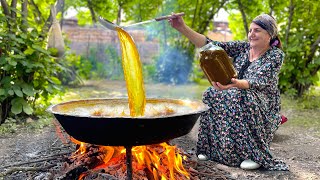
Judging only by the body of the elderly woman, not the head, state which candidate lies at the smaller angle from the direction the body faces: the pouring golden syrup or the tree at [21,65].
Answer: the pouring golden syrup

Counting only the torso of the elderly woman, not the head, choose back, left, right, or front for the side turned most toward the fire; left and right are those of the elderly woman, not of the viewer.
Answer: front

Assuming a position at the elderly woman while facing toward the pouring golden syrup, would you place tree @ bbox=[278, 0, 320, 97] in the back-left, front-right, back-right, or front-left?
back-right

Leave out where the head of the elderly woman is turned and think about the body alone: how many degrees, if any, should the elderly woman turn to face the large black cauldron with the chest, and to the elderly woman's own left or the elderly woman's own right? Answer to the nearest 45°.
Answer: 0° — they already face it

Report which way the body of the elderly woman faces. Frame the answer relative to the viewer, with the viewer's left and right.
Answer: facing the viewer and to the left of the viewer

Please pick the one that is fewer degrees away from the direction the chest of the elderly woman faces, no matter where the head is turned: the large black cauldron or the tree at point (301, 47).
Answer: the large black cauldron

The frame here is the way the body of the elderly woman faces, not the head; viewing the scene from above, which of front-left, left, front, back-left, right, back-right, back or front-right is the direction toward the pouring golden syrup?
front

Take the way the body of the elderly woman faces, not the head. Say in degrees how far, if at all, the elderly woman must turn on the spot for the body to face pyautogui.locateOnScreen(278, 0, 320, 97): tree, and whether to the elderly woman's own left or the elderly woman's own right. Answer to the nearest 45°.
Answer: approximately 135° to the elderly woman's own right

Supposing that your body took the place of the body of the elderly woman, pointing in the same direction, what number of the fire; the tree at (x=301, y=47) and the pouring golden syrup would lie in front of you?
2

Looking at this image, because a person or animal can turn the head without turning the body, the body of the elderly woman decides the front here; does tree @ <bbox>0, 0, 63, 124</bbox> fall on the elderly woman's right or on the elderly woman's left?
on the elderly woman's right
